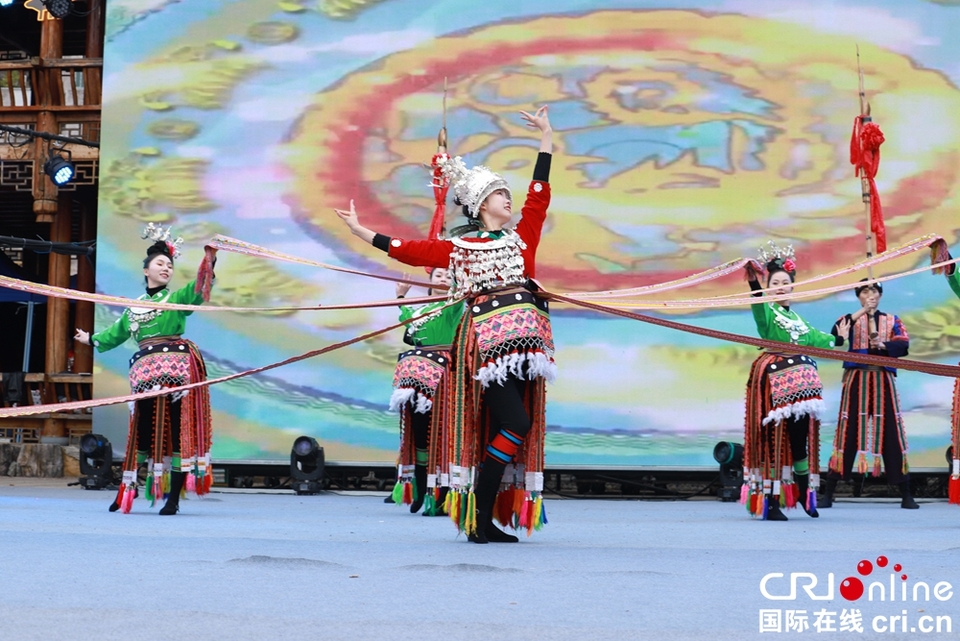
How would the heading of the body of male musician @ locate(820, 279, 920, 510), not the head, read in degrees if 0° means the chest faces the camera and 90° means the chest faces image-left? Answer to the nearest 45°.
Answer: approximately 0°

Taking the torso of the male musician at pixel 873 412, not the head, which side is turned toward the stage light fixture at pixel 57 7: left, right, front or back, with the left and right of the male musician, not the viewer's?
right

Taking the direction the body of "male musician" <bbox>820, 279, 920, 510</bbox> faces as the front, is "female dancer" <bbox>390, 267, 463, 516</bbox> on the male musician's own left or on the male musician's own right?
on the male musician's own right

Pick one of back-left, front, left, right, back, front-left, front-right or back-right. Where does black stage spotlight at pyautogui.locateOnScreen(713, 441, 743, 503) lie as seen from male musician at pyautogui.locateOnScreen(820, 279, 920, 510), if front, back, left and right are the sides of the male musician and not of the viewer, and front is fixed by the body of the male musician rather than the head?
back-right

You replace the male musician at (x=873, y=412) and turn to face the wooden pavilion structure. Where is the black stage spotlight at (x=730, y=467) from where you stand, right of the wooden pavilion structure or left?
right

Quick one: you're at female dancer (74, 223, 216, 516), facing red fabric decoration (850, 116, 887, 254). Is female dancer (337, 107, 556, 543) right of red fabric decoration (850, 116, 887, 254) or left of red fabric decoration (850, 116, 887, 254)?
right

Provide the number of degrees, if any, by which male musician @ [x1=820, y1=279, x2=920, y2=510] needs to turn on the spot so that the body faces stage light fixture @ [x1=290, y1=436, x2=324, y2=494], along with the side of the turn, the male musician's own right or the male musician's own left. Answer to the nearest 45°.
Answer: approximately 90° to the male musician's own right

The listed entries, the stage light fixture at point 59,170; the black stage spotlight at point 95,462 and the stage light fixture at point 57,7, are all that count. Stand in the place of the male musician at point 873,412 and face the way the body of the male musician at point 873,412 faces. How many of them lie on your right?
3

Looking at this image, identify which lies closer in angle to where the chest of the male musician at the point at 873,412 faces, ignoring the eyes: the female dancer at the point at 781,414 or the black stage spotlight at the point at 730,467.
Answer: the female dancer
